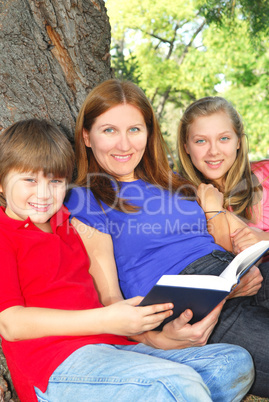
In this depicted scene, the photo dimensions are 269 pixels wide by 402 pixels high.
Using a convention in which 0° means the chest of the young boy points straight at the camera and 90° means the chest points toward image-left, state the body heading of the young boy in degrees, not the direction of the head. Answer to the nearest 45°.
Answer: approximately 315°
